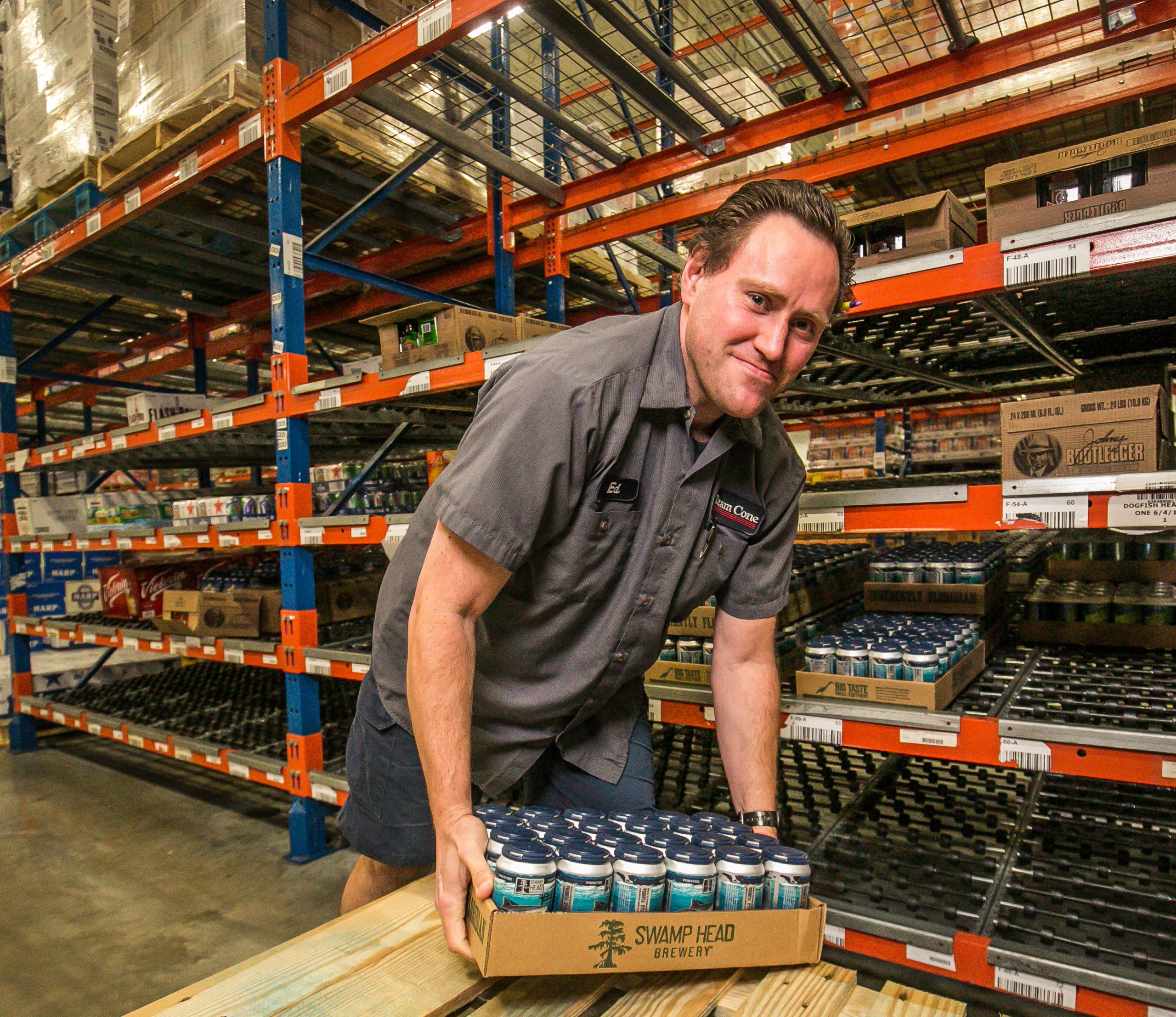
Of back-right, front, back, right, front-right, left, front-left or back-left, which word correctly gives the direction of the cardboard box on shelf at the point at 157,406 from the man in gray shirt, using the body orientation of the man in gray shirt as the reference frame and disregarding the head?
back

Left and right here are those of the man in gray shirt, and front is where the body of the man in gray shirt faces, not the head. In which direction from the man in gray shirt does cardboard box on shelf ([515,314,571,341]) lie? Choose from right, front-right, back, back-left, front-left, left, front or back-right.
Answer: back-left

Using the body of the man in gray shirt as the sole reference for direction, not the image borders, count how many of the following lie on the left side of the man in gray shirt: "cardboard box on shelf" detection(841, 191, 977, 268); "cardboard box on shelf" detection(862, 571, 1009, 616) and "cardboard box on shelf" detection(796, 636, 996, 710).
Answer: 3

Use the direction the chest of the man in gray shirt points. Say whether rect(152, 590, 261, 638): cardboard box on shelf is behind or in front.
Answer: behind

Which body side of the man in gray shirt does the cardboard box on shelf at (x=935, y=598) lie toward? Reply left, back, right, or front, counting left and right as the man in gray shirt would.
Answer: left

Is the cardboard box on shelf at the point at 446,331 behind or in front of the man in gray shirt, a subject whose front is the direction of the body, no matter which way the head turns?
behind

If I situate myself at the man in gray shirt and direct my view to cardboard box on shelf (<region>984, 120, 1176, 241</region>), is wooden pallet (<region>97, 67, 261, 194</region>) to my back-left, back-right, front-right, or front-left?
back-left

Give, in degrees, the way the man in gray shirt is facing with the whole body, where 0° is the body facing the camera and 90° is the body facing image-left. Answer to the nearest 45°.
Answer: approximately 315°

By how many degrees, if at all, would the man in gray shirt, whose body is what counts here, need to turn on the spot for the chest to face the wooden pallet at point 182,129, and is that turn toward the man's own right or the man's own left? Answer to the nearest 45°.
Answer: approximately 180°
